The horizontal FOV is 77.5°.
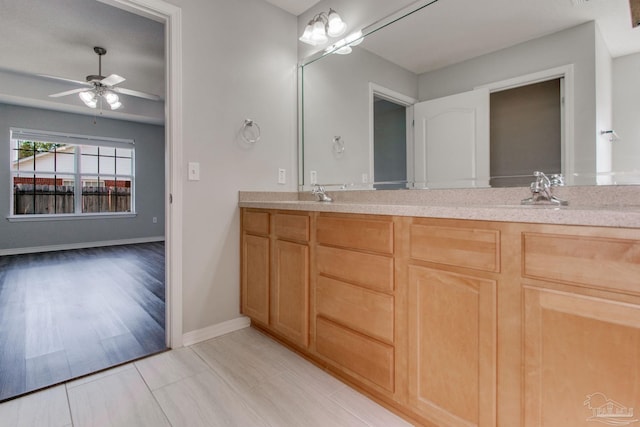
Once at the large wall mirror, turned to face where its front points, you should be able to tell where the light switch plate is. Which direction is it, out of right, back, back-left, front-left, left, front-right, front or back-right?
front-right

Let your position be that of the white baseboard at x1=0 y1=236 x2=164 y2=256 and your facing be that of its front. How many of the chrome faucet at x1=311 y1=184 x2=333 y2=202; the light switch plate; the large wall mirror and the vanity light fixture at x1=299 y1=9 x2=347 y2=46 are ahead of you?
4

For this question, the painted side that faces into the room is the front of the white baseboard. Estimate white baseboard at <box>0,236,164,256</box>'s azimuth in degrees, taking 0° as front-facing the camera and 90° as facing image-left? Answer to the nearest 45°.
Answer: approximately 0°

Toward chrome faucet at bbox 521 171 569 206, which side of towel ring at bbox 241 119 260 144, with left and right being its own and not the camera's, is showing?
front

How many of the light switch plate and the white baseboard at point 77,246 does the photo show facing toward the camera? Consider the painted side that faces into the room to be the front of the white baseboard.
2

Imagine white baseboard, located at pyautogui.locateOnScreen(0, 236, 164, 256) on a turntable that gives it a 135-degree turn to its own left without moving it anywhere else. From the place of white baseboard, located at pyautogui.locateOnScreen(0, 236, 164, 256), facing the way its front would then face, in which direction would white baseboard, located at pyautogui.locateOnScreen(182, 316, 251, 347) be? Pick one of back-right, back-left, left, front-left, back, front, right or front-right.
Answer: back-right

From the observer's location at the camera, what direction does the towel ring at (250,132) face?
facing the viewer and to the right of the viewer

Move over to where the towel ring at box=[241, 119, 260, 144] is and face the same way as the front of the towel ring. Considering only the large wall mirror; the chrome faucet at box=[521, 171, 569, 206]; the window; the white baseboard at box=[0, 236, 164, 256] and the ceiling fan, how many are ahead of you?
2

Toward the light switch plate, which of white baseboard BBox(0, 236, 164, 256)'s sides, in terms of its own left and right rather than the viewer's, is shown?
front

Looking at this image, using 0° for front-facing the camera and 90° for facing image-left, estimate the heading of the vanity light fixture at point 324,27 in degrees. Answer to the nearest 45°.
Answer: approximately 45°

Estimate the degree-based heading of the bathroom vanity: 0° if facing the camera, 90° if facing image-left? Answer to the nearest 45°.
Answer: approximately 45°

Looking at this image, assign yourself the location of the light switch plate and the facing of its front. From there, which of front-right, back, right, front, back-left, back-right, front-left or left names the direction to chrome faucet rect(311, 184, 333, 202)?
left

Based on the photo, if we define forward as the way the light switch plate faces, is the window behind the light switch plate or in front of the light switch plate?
behind

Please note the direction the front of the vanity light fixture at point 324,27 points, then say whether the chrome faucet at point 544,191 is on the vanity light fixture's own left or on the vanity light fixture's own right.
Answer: on the vanity light fixture's own left
